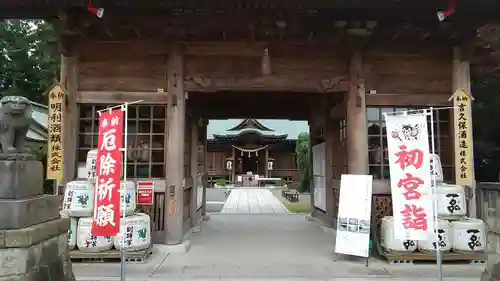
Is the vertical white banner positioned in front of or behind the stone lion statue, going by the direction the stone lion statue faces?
in front

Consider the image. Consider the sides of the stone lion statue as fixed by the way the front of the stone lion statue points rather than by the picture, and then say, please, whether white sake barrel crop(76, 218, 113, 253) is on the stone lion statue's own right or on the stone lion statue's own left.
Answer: on the stone lion statue's own left

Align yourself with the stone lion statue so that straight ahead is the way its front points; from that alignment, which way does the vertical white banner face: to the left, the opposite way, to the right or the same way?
to the right

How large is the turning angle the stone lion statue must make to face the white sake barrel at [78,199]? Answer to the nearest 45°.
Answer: approximately 135° to its left

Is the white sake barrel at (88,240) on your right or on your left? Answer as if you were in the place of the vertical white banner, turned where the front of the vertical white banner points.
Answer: on your right

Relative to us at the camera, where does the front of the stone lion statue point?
facing the viewer and to the right of the viewer
